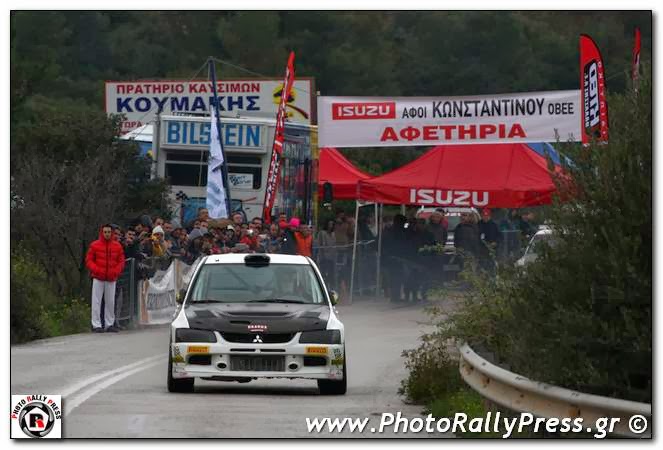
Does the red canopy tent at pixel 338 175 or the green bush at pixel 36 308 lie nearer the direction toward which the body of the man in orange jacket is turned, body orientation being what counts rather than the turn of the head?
the green bush

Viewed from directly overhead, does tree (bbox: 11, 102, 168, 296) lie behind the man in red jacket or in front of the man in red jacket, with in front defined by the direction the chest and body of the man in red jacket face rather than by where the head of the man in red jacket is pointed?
behind

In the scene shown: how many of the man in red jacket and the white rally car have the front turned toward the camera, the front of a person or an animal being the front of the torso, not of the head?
2

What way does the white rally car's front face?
toward the camera

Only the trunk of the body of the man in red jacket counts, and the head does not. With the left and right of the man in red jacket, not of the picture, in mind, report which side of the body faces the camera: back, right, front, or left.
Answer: front

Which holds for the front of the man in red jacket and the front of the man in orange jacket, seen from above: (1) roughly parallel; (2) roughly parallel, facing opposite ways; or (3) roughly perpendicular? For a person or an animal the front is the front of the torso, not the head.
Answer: roughly parallel

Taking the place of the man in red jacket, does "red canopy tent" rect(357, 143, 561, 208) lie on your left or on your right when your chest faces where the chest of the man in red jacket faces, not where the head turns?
on your left

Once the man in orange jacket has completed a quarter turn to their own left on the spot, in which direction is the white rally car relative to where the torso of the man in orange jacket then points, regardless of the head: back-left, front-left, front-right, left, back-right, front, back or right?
right

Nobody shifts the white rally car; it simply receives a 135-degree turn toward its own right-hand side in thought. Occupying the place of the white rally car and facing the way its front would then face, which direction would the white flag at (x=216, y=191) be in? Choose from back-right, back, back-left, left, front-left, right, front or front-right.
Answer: front-right

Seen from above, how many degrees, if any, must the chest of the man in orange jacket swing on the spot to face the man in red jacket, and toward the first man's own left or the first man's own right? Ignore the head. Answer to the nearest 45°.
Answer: approximately 45° to the first man's own right

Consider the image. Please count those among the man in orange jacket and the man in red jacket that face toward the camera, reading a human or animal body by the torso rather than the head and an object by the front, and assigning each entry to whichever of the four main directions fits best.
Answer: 2

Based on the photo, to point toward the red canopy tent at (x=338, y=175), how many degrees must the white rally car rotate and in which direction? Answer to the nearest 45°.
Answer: approximately 180°

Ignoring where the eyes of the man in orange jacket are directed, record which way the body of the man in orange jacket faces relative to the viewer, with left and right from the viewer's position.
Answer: facing the viewer
